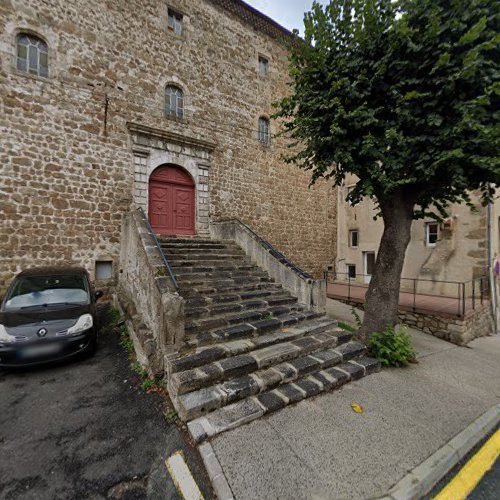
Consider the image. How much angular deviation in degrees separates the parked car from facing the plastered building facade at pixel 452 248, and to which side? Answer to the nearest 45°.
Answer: approximately 90° to its left

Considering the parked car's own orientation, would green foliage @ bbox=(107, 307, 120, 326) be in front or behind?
behind

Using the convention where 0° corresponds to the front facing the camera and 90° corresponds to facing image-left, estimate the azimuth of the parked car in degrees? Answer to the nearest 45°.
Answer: approximately 0°

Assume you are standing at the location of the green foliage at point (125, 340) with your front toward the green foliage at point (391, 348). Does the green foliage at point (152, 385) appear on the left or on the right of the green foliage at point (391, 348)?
right

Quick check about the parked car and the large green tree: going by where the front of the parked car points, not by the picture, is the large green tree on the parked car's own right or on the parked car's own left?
on the parked car's own left

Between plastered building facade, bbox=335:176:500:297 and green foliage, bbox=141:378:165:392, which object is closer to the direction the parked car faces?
the green foliage

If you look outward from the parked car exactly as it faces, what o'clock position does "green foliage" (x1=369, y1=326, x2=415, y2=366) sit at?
The green foliage is roughly at 10 o'clock from the parked car.

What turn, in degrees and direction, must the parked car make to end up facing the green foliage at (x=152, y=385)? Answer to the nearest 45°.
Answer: approximately 45° to its left
